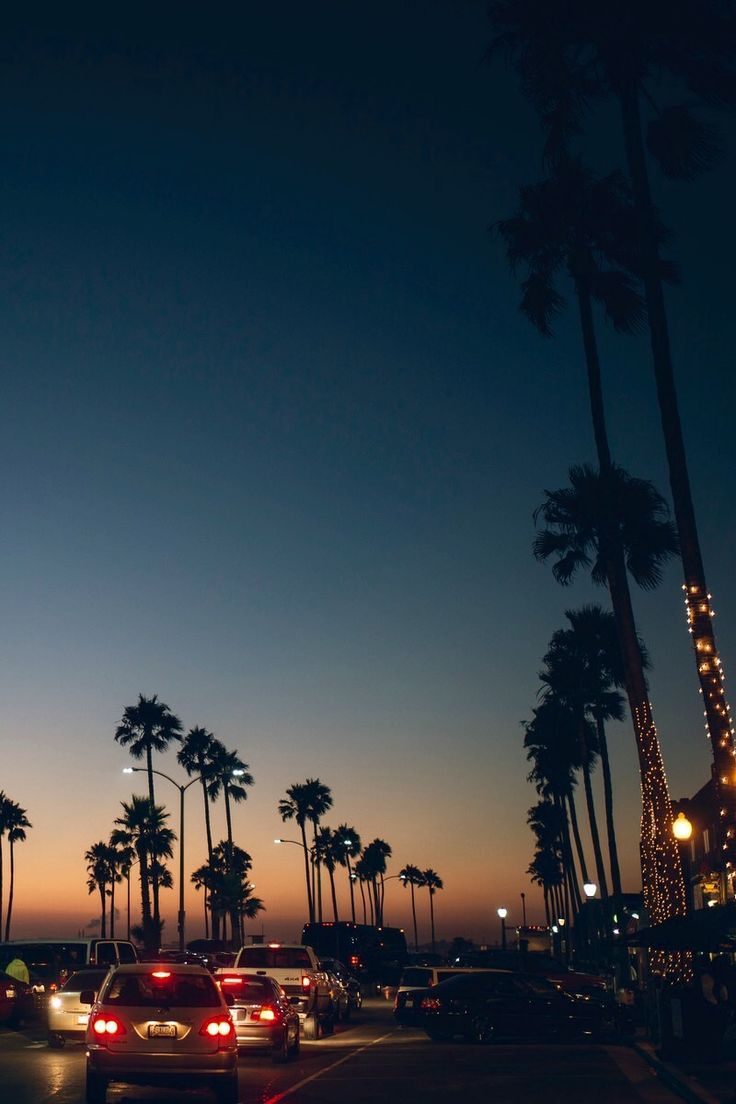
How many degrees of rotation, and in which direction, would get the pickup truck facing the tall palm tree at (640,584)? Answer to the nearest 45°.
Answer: approximately 90° to its right

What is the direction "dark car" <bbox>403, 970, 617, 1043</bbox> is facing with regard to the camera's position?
facing away from the viewer and to the right of the viewer

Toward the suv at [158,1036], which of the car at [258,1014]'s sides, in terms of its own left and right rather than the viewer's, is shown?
back

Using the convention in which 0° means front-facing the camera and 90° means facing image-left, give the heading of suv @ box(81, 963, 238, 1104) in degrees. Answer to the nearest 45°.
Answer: approximately 180°

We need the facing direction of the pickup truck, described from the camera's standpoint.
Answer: facing away from the viewer

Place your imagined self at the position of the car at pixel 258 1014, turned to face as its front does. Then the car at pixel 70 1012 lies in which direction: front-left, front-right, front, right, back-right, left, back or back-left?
front-left

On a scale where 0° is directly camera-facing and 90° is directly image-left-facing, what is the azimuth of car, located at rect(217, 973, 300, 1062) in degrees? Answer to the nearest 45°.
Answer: approximately 180°

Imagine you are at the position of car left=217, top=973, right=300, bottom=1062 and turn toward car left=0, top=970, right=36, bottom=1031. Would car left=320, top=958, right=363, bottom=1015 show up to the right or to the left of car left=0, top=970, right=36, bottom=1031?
right

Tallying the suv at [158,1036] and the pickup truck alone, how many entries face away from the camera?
2
